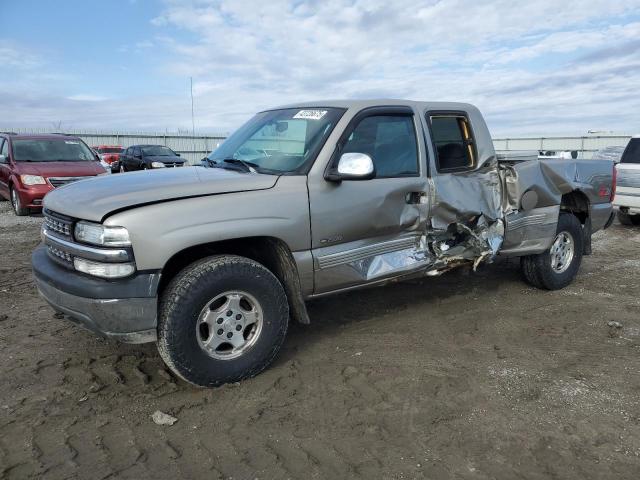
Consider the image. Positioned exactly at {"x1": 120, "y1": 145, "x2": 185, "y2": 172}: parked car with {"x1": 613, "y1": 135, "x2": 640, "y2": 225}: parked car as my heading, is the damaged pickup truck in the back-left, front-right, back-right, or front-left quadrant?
front-right

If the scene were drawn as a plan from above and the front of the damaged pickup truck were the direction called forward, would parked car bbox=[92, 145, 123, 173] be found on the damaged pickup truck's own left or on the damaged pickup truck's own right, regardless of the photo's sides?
on the damaged pickup truck's own right

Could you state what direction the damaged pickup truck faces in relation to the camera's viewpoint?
facing the viewer and to the left of the viewer

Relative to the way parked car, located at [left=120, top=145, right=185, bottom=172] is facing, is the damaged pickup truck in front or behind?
in front

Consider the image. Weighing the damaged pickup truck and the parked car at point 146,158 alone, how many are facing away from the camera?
0

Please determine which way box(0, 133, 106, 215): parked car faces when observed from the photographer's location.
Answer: facing the viewer and to the right of the viewer

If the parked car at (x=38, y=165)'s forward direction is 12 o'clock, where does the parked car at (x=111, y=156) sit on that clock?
the parked car at (x=111, y=156) is roughly at 8 o'clock from the parked car at (x=38, y=165).

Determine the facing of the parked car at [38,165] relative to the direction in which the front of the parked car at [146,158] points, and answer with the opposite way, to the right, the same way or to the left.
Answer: the same way

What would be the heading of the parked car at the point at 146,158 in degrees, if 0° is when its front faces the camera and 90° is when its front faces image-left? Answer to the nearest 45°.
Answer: approximately 315°

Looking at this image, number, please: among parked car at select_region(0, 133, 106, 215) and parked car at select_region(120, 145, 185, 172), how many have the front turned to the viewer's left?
0

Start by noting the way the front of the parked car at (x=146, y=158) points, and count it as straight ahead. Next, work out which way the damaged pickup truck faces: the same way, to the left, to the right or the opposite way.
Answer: to the right

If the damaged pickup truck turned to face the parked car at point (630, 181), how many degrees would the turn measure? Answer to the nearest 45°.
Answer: approximately 180°

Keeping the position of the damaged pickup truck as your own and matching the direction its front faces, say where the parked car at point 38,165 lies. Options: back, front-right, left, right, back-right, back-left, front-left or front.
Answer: right

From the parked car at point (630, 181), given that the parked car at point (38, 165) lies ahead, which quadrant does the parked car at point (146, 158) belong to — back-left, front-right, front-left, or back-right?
front-right
